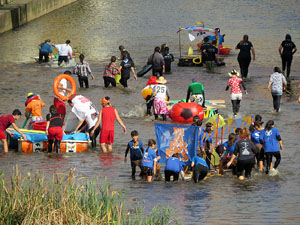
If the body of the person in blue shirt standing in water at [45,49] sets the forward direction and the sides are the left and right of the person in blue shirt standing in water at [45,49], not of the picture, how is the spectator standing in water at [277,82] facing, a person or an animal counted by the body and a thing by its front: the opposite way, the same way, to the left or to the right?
the same way

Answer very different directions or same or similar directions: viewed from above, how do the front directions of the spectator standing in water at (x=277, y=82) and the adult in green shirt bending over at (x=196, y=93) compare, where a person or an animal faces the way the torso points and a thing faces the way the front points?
same or similar directions

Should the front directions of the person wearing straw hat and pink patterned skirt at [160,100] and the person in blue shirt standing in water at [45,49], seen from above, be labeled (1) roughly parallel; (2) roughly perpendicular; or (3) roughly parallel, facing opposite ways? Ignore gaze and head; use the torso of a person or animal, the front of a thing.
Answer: roughly parallel

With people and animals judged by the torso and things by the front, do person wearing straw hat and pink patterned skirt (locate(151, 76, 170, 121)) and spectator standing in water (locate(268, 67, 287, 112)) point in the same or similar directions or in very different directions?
same or similar directions

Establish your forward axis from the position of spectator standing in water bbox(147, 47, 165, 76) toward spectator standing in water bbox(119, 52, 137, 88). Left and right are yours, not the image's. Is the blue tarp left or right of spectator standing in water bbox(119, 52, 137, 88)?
left
